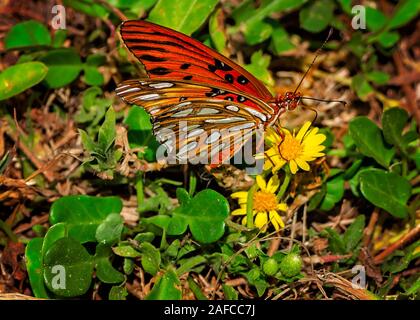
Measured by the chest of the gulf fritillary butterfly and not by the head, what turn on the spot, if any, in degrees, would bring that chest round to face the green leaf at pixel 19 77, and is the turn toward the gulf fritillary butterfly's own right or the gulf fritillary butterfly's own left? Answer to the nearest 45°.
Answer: approximately 180°

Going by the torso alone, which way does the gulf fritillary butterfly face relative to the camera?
to the viewer's right

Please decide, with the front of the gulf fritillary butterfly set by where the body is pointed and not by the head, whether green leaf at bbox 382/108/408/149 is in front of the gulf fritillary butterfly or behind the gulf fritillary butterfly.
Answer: in front

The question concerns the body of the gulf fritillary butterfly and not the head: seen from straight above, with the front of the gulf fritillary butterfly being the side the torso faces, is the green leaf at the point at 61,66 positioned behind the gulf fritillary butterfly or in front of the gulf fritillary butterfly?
behind

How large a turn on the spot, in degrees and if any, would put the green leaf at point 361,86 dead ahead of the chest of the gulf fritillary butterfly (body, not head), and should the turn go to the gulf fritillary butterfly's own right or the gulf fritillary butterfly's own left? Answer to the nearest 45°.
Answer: approximately 45° to the gulf fritillary butterfly's own left

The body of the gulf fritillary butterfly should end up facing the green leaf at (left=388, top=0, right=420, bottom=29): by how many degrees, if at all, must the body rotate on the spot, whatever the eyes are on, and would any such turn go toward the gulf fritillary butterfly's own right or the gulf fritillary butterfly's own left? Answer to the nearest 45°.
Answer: approximately 45° to the gulf fritillary butterfly's own left
